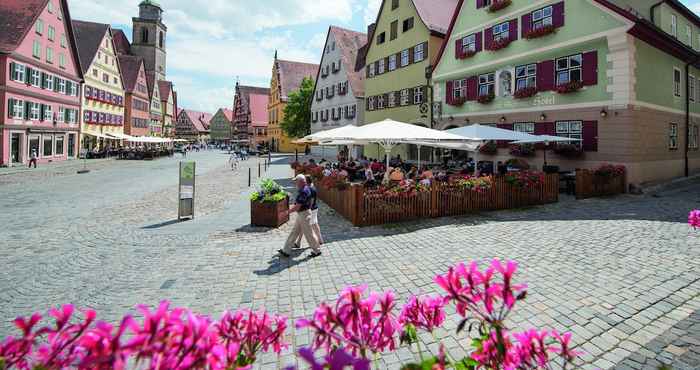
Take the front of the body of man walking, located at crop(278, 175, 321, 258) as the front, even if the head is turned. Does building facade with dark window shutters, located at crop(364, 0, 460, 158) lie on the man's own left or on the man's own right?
on the man's own right

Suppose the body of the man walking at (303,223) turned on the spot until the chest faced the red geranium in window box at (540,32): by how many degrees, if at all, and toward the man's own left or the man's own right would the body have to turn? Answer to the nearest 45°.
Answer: approximately 135° to the man's own right

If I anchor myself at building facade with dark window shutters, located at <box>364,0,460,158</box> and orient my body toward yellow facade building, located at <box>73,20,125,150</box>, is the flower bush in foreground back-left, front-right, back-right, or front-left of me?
back-left

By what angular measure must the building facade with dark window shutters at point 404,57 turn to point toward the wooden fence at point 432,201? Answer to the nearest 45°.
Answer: approximately 45° to its left

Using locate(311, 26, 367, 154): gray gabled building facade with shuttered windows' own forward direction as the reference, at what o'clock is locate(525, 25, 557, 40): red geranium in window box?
The red geranium in window box is roughly at 10 o'clock from the gray gabled building facade with shuttered windows.

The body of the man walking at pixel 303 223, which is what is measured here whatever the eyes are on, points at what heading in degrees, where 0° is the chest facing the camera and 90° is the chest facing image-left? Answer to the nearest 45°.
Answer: approximately 90°

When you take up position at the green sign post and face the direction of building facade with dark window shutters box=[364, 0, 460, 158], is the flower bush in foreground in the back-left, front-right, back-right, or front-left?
back-right

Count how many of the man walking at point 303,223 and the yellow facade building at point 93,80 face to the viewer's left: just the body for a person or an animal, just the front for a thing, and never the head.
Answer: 1

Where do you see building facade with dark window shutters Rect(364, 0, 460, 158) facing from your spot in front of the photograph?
facing the viewer and to the left of the viewer

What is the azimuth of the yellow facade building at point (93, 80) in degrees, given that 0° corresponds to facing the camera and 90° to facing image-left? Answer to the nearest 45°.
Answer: approximately 315°

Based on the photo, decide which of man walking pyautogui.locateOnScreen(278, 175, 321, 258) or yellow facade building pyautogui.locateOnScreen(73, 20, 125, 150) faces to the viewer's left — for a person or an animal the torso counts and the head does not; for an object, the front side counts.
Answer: the man walking

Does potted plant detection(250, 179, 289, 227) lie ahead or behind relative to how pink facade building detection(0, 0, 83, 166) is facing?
ahead
